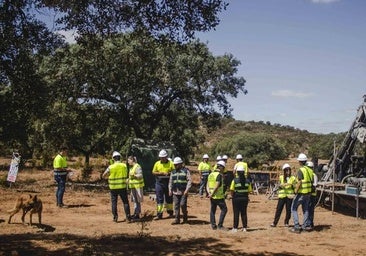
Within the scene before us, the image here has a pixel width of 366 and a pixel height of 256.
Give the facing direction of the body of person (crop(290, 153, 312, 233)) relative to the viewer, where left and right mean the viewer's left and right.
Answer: facing away from the viewer and to the left of the viewer

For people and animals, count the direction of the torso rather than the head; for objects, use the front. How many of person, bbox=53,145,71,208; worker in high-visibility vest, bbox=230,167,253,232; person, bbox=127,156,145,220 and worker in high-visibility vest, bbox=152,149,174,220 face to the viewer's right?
1

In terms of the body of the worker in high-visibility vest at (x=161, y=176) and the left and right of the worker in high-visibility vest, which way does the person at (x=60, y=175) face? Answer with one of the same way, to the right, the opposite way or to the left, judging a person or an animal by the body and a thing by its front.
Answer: to the left

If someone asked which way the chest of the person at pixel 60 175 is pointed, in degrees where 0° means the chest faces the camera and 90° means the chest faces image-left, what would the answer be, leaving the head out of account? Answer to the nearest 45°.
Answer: approximately 270°

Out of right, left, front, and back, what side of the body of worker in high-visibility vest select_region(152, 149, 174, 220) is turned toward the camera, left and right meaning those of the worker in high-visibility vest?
front

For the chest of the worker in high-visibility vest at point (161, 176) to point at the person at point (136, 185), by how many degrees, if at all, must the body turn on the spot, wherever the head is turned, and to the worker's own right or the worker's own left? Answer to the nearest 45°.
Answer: approximately 45° to the worker's own right

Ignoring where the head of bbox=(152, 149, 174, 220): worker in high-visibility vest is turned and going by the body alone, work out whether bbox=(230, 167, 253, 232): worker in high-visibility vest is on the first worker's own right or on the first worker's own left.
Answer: on the first worker's own left

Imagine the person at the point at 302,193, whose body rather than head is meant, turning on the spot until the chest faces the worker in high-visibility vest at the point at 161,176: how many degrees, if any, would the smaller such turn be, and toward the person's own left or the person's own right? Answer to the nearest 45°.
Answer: approximately 45° to the person's own left

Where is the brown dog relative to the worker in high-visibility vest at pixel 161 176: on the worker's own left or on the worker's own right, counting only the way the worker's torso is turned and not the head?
on the worker's own right

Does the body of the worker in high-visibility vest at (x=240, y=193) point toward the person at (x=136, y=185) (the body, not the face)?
no

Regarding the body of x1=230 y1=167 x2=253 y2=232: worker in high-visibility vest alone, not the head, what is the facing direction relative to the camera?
away from the camera

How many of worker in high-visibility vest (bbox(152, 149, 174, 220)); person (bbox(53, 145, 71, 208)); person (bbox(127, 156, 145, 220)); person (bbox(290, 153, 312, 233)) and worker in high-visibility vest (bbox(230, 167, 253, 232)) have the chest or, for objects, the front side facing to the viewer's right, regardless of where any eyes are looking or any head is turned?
1

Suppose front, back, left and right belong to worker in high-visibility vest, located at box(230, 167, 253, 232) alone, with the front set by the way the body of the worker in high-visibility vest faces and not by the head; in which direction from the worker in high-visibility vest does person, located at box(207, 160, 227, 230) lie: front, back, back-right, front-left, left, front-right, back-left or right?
left

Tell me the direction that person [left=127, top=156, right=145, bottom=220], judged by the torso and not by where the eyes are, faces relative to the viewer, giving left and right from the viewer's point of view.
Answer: facing the viewer and to the left of the viewer

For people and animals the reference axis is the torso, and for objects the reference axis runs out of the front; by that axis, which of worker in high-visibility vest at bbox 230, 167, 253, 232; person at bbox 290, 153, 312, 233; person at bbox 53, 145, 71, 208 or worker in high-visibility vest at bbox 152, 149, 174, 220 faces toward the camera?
worker in high-visibility vest at bbox 152, 149, 174, 220

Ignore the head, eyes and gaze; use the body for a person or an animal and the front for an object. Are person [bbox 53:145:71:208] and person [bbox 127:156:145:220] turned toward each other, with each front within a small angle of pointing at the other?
no
